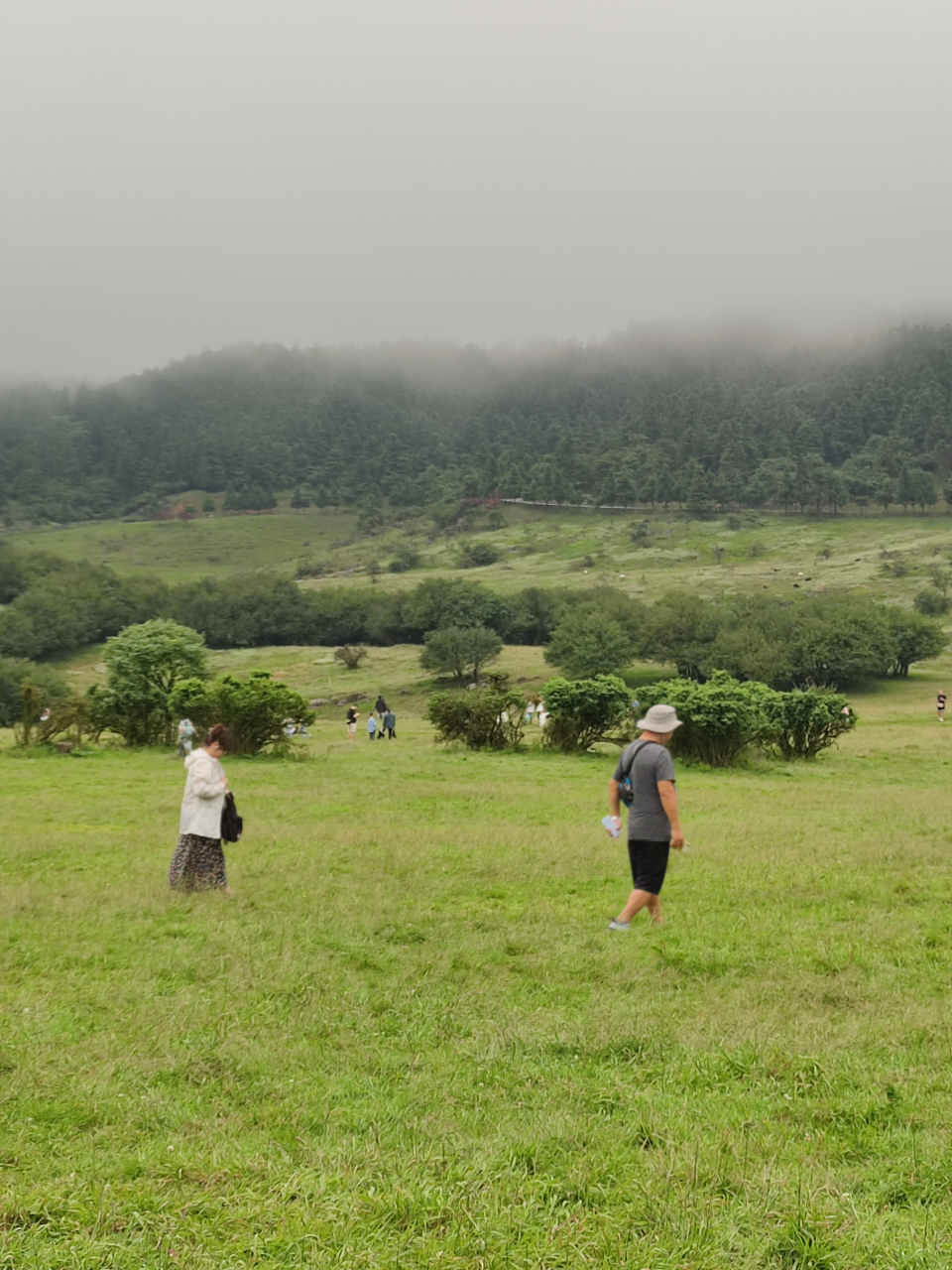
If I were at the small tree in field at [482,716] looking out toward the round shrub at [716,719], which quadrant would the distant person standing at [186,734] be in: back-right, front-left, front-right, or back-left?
back-right

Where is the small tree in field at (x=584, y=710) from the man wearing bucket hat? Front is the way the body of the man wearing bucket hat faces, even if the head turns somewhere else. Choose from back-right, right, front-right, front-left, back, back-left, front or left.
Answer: front-left

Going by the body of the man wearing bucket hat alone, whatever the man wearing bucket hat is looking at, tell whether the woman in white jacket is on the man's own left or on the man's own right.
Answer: on the man's own left
